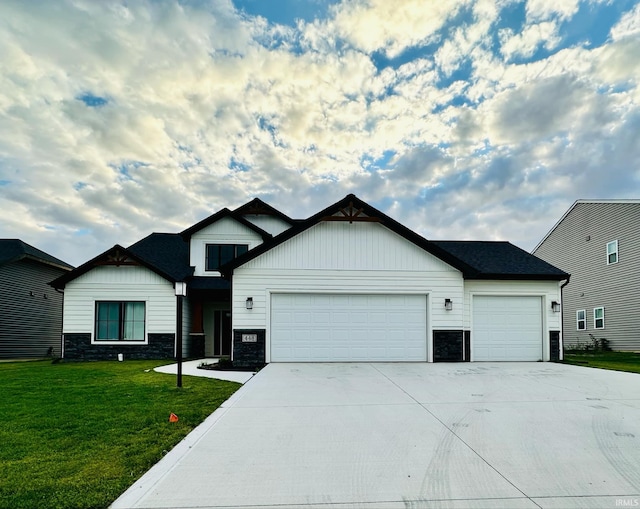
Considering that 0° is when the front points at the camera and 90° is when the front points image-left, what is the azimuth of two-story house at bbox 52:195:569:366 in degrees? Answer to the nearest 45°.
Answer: approximately 0°

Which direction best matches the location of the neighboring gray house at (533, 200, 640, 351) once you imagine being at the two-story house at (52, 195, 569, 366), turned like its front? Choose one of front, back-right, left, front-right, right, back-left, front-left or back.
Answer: back-left

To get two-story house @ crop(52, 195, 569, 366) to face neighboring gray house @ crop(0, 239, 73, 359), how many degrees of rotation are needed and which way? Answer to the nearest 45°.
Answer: approximately 135° to its right
